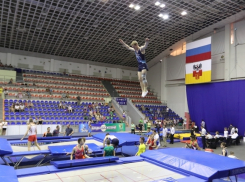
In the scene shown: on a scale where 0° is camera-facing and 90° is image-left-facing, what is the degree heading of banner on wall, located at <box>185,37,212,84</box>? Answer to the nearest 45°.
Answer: approximately 45°

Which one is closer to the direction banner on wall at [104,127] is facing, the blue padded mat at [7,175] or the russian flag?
the blue padded mat

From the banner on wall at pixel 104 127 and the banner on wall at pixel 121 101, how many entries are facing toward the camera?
2

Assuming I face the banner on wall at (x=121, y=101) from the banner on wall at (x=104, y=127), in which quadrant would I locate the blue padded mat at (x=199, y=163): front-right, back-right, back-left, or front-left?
back-right

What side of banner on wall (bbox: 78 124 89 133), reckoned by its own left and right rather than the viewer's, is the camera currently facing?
front

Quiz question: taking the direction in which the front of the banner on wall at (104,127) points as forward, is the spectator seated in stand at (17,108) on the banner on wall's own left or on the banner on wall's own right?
on the banner on wall's own right

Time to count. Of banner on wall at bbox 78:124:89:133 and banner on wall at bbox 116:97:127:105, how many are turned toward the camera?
2

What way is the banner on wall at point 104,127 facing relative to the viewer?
toward the camera

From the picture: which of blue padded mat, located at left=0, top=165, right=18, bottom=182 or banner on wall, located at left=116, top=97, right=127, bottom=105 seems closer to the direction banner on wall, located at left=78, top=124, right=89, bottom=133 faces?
the blue padded mat

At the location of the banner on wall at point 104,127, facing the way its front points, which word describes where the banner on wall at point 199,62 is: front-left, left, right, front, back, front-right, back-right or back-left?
left

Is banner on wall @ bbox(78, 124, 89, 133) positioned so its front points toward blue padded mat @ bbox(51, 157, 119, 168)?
yes

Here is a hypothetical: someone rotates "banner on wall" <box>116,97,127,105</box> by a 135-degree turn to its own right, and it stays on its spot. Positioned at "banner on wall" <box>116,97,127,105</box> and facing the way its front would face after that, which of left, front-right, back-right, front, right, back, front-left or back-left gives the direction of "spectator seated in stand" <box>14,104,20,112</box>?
left

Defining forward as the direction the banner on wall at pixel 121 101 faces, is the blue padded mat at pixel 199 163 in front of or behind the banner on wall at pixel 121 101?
in front

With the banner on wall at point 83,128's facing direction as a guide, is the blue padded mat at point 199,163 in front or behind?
in front
